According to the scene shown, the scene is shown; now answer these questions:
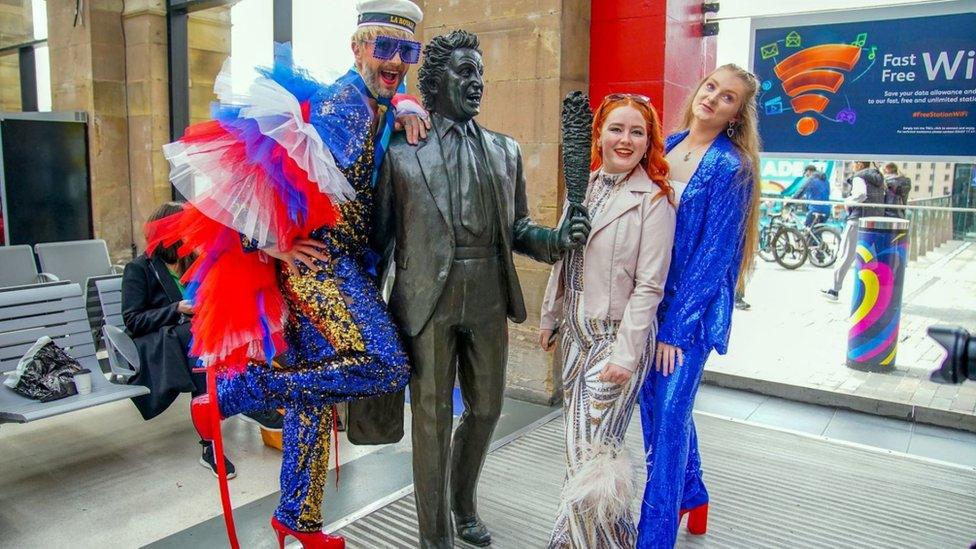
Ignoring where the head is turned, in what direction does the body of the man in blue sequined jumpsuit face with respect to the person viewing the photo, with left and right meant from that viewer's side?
facing the viewer and to the right of the viewer

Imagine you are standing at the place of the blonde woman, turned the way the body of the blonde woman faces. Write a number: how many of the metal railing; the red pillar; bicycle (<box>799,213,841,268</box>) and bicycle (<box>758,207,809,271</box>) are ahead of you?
0

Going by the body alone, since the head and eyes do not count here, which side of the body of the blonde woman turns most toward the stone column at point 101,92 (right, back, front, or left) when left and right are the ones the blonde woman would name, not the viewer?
right

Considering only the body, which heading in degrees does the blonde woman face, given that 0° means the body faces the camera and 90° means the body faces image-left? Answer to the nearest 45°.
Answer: approximately 45°

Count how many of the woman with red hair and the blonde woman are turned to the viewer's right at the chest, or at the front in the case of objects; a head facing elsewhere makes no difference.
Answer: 0

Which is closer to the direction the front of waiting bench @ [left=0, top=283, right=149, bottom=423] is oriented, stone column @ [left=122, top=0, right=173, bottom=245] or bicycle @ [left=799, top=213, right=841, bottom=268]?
the bicycle

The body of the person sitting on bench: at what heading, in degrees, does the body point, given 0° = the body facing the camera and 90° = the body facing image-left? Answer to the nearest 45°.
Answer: approximately 315°

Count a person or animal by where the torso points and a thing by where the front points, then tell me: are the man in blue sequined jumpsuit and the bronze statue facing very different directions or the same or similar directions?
same or similar directions

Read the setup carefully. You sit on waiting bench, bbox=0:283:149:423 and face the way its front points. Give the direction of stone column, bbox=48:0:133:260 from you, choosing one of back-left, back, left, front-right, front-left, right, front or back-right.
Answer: back-left

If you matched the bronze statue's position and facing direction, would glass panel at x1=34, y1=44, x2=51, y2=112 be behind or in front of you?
behind

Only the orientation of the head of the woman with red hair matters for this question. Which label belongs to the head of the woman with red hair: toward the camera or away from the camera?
toward the camera

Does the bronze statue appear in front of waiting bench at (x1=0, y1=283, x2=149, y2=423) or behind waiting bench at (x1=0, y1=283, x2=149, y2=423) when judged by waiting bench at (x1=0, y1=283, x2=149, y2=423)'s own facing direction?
in front

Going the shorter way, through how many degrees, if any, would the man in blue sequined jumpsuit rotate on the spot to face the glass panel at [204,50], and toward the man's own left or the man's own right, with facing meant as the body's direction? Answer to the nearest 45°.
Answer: approximately 135° to the man's own left

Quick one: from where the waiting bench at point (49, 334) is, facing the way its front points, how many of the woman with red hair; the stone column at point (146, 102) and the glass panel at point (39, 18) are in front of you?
1

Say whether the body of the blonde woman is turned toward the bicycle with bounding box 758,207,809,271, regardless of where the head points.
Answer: no

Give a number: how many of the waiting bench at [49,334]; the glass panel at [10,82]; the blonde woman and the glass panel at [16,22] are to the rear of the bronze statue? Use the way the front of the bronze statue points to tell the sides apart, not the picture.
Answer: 3

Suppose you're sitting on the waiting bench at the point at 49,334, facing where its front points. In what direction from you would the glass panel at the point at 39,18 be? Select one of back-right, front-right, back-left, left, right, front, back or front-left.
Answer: back-left
